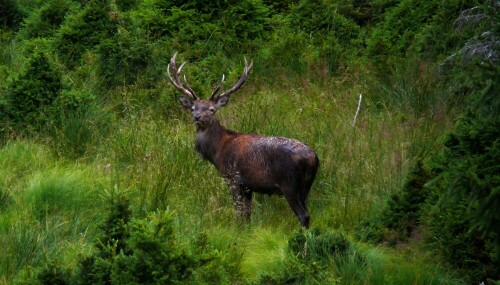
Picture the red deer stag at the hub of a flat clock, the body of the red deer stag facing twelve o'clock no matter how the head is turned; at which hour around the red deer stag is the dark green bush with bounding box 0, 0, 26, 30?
The dark green bush is roughly at 2 o'clock from the red deer stag.

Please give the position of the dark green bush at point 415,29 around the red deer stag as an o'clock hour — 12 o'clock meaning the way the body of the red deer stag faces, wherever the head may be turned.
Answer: The dark green bush is roughly at 4 o'clock from the red deer stag.

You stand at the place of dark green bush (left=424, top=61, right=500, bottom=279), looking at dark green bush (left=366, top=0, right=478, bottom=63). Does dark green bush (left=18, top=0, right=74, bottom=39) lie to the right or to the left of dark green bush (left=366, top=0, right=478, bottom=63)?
left

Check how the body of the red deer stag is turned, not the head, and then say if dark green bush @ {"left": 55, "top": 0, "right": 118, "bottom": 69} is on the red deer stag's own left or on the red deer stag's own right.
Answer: on the red deer stag's own right

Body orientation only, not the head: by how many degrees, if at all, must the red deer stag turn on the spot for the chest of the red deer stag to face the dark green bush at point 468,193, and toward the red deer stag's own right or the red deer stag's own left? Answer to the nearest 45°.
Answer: approximately 135° to the red deer stag's own left

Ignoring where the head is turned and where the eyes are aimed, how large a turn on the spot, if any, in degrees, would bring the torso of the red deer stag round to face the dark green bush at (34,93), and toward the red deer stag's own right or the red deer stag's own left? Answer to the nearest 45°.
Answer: approximately 45° to the red deer stag's own right

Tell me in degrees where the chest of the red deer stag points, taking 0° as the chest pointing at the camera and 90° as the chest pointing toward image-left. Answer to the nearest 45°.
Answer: approximately 90°
